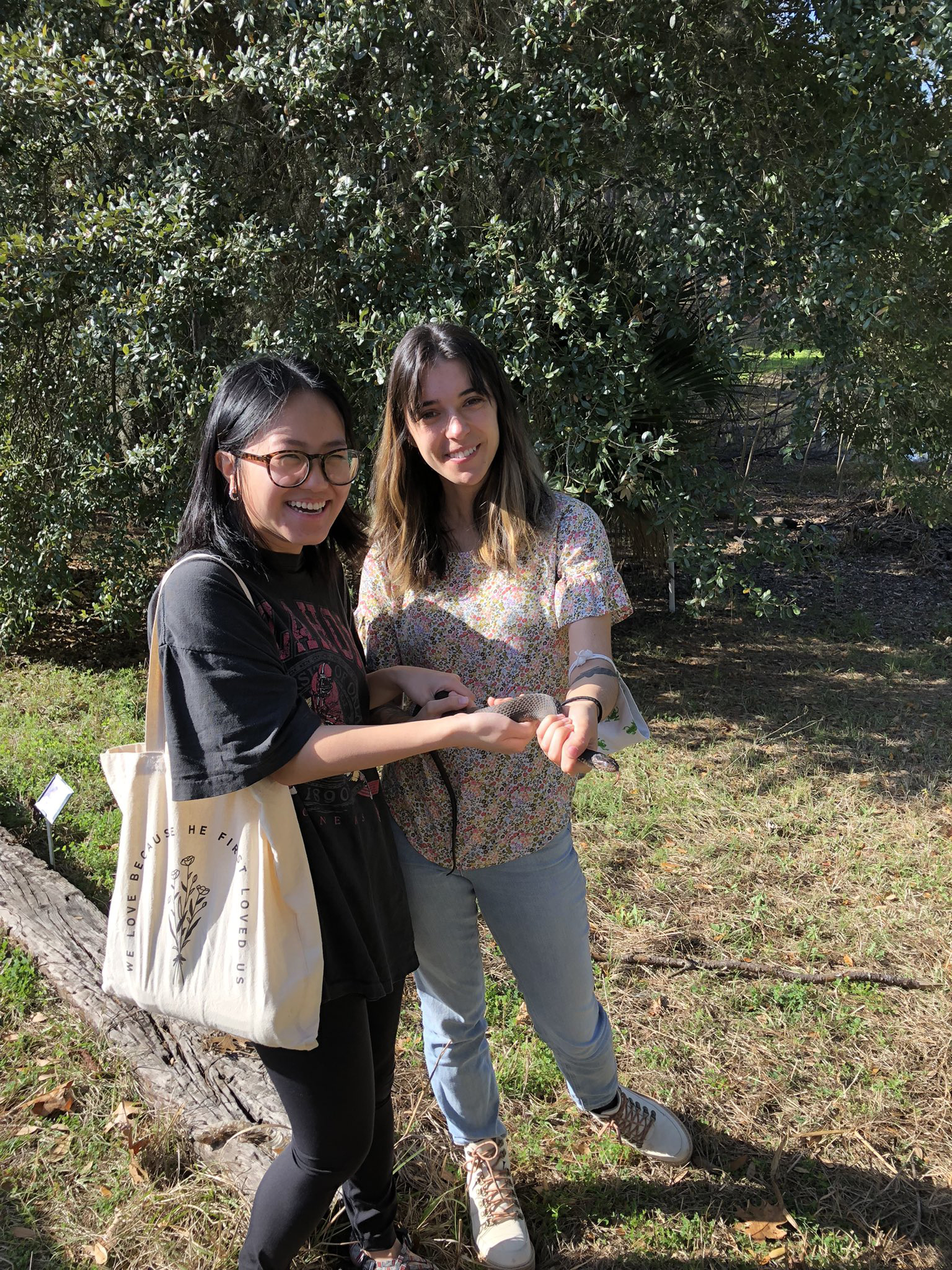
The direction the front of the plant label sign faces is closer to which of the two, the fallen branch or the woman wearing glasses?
the woman wearing glasses

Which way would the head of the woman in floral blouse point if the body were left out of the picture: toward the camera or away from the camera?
toward the camera

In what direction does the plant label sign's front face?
toward the camera

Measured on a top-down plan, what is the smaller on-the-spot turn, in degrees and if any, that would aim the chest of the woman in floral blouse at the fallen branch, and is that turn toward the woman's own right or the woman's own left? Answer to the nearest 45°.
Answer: approximately 135° to the woman's own left

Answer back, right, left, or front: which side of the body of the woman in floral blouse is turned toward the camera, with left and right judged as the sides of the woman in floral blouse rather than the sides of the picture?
front

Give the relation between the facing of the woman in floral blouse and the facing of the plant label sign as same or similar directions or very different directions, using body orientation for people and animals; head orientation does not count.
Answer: same or similar directions

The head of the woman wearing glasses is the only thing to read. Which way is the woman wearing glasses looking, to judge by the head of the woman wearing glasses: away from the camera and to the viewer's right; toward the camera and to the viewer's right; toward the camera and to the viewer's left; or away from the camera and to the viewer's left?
toward the camera and to the viewer's right

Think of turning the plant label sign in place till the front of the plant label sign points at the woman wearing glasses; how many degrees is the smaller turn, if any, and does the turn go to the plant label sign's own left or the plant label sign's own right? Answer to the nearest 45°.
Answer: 0° — it already faces them

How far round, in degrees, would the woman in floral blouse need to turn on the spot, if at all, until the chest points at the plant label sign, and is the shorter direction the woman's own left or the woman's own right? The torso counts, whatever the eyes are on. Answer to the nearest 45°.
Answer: approximately 135° to the woman's own right

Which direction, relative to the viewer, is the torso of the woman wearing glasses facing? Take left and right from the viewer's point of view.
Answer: facing the viewer and to the right of the viewer
